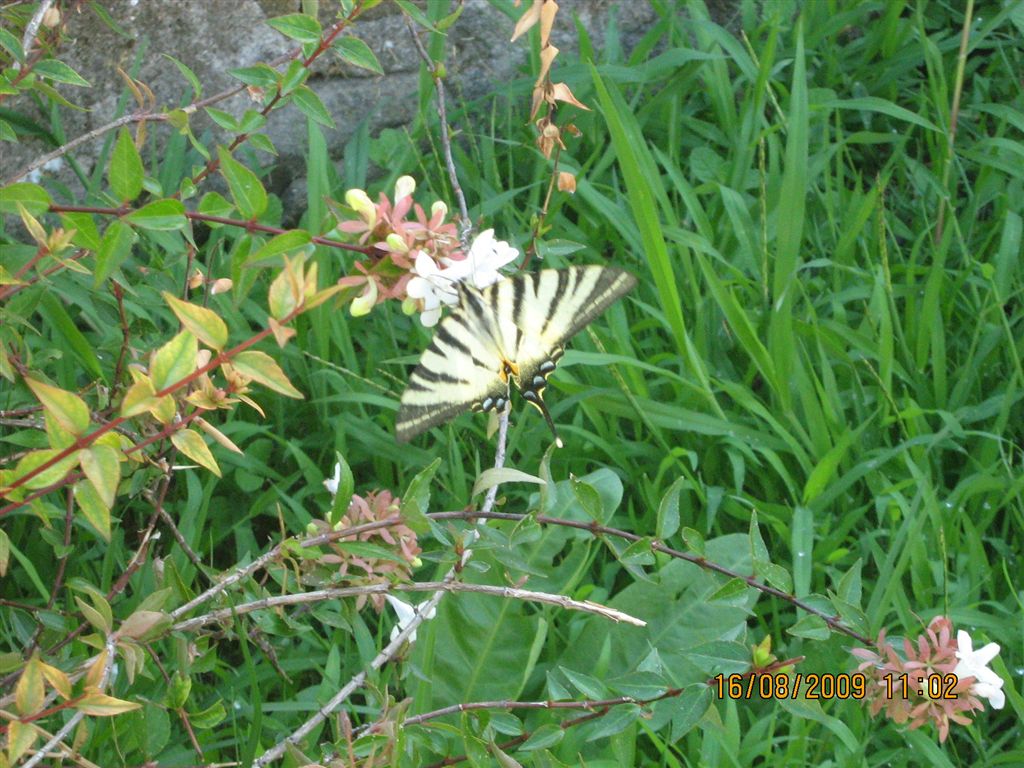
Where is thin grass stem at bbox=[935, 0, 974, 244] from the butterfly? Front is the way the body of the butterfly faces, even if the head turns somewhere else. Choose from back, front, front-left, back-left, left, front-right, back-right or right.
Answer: right

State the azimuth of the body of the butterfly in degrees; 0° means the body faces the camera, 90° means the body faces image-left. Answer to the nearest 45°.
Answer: approximately 135°
